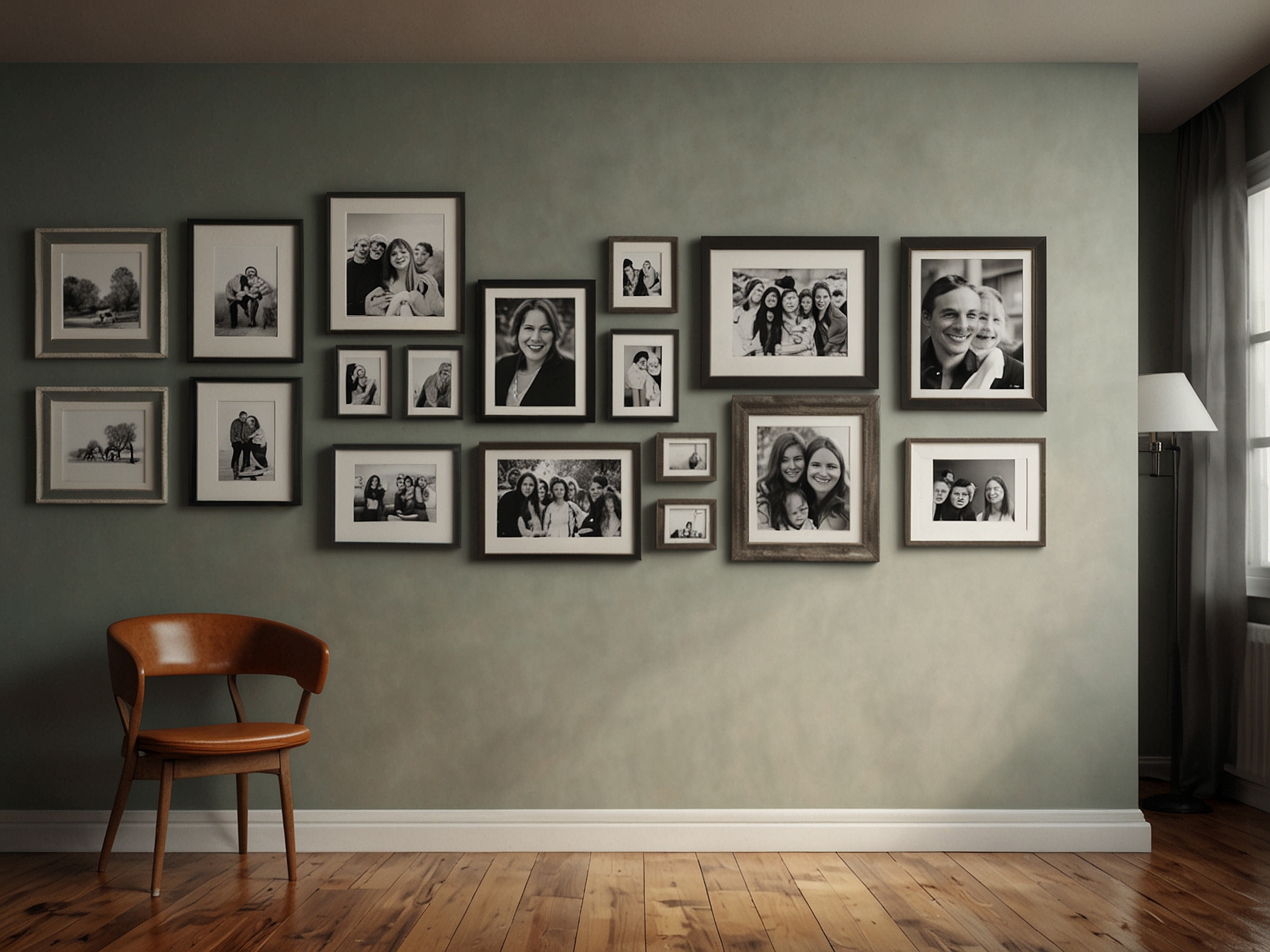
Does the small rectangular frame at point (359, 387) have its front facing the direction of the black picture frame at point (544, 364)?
no

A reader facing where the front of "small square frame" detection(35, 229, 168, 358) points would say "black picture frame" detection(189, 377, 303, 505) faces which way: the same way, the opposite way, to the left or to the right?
the same way

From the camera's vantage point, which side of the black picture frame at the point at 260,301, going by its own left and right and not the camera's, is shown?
front

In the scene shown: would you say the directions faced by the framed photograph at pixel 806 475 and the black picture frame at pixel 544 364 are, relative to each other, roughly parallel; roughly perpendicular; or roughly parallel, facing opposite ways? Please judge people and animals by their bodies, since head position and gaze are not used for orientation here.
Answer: roughly parallel

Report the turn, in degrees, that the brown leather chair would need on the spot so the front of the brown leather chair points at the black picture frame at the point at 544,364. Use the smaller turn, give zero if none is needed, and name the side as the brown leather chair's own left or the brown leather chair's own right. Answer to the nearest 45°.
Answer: approximately 45° to the brown leather chair's own left

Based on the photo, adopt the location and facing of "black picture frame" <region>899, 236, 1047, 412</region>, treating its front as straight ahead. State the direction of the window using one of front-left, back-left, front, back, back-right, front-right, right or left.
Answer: back-left

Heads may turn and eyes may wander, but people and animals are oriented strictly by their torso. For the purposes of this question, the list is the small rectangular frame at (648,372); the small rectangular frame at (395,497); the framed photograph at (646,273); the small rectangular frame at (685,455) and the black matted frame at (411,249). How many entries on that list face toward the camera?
5

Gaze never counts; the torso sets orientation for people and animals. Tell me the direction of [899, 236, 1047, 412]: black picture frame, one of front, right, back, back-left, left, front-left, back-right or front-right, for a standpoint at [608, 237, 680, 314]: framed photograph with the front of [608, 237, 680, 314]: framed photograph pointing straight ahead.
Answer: left

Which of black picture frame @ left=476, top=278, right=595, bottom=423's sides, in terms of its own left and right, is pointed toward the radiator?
left

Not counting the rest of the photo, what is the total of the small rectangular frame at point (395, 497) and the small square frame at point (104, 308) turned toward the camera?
2

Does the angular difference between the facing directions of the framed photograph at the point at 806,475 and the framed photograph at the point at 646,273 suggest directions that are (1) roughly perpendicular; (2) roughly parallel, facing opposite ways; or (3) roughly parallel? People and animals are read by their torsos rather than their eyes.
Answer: roughly parallel

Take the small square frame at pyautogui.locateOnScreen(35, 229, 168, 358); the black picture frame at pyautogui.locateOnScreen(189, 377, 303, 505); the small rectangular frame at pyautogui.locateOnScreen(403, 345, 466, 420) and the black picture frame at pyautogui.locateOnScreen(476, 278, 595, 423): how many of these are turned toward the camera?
4

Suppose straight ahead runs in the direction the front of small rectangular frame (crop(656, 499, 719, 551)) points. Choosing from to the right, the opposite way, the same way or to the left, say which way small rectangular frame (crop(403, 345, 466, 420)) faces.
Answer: the same way

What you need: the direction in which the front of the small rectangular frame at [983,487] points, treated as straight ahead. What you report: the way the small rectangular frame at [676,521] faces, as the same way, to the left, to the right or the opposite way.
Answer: the same way

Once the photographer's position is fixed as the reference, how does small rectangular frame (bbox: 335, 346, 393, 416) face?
facing the viewer
